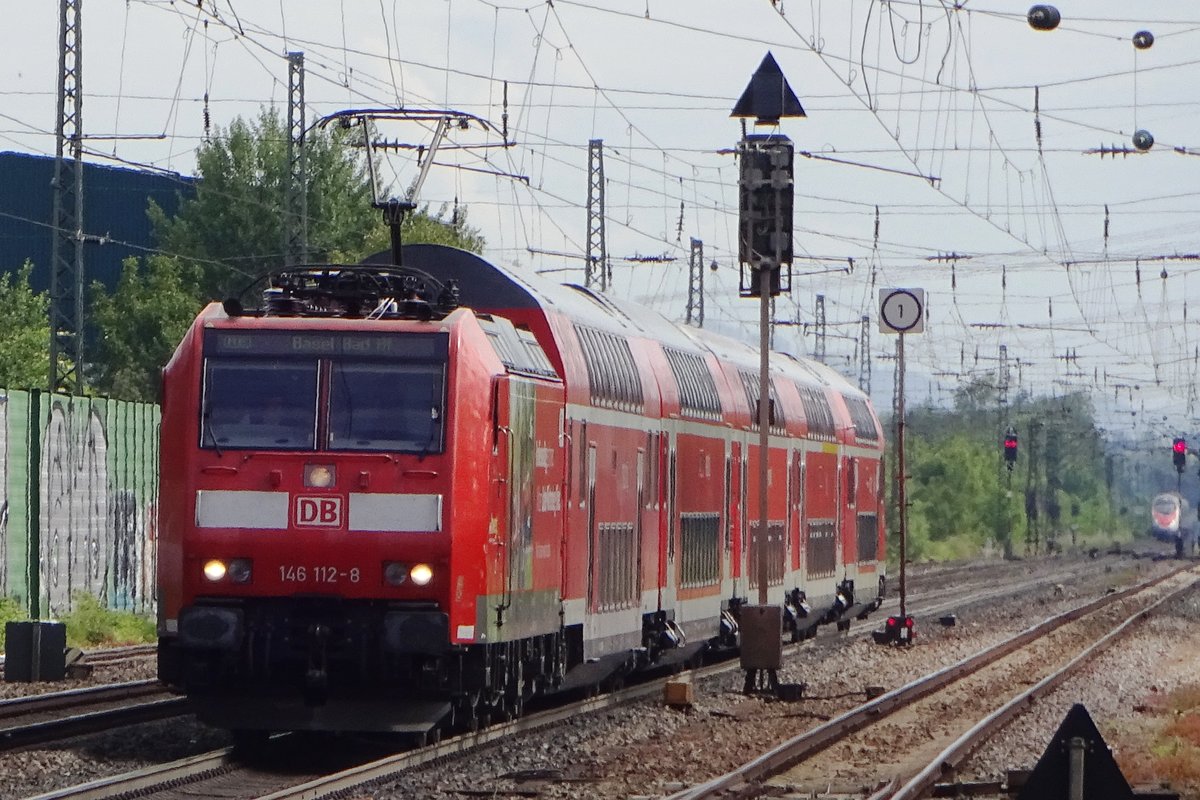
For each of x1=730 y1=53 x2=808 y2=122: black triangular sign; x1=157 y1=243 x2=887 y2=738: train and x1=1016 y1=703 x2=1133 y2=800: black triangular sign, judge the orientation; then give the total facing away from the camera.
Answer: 2

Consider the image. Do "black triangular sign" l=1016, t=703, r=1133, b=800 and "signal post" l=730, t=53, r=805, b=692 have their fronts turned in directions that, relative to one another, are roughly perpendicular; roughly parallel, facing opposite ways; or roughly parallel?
roughly parallel

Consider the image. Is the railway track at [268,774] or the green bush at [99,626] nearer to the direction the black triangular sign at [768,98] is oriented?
the green bush

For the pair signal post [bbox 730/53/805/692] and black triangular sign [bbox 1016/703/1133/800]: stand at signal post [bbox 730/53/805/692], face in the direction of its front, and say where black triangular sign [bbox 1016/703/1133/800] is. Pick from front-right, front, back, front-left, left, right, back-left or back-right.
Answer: back

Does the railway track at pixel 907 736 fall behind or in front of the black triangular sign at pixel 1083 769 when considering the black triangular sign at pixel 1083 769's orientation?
in front

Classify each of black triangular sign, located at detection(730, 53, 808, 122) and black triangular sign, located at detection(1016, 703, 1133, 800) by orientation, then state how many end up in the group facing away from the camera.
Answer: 2

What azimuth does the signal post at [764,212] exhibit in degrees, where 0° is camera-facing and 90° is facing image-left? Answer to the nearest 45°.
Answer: approximately 180°

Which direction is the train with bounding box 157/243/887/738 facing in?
toward the camera

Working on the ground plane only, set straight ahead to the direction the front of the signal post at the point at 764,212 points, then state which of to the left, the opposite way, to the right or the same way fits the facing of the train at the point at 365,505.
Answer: the opposite way

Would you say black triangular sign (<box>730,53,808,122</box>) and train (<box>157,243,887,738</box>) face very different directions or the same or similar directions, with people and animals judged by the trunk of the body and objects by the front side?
very different directions

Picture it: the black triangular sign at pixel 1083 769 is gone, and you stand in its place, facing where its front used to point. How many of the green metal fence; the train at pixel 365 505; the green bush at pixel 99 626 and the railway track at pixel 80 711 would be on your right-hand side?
0

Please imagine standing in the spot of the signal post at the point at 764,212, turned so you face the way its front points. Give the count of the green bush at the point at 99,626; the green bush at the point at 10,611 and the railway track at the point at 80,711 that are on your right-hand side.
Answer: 0

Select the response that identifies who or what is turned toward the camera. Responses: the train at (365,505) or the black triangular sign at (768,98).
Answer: the train

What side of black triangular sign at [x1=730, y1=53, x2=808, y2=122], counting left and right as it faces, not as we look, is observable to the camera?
back

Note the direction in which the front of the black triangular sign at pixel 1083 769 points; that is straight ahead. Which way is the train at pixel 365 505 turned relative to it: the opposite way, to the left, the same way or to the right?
the opposite way

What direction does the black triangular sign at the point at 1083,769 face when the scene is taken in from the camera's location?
facing away from the viewer

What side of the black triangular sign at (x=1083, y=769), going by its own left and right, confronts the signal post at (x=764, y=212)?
front
